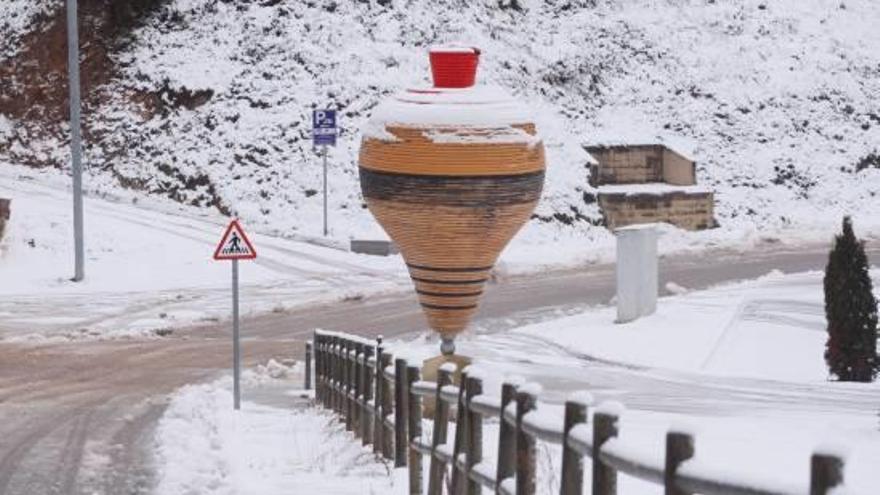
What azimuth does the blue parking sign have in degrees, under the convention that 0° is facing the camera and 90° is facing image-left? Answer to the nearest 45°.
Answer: approximately 0°

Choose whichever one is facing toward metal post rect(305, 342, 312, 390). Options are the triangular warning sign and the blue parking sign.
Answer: the blue parking sign

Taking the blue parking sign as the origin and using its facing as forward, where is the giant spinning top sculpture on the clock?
The giant spinning top sculpture is roughly at 12 o'clock from the blue parking sign.

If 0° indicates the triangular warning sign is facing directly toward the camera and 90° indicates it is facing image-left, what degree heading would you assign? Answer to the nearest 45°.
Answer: approximately 0°

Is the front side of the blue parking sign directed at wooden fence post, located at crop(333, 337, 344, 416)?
yes

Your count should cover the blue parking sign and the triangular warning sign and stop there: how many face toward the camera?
2

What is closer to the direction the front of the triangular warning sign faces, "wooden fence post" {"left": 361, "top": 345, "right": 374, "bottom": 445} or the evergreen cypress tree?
the wooden fence post
